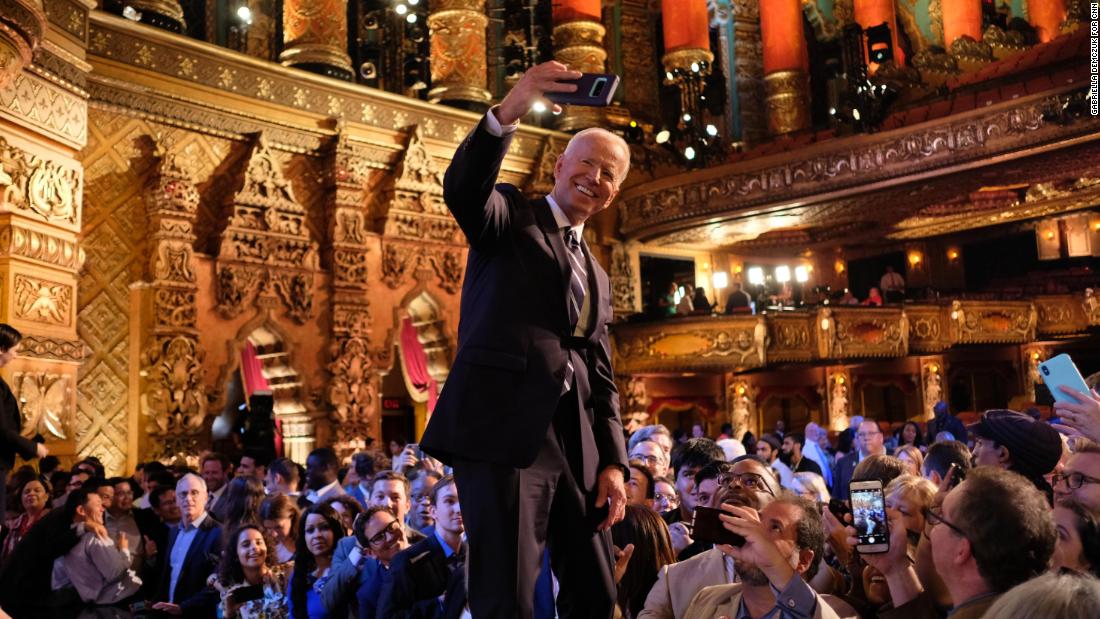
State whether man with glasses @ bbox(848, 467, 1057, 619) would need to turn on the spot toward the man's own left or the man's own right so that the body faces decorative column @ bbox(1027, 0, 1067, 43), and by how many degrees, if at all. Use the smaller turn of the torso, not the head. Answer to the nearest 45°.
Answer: approximately 45° to the man's own right

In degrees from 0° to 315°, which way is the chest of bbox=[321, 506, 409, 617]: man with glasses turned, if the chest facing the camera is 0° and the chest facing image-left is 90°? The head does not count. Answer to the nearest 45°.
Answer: approximately 315°

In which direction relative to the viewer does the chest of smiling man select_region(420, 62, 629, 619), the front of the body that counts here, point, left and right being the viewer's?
facing the viewer and to the right of the viewer

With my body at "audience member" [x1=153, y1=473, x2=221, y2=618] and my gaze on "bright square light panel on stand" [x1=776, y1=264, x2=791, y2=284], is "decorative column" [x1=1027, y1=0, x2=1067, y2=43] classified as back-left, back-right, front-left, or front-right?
front-right

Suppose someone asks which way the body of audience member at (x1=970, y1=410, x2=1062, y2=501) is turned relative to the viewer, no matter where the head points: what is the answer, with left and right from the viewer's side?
facing to the left of the viewer

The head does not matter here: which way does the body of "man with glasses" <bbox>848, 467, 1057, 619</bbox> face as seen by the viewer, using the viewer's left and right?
facing away from the viewer and to the left of the viewer

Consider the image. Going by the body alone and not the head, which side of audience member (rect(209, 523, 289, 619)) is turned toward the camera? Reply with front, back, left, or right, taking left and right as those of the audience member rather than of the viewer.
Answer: front

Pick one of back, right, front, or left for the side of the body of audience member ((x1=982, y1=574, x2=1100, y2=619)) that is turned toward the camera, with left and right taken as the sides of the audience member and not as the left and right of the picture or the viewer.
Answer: back

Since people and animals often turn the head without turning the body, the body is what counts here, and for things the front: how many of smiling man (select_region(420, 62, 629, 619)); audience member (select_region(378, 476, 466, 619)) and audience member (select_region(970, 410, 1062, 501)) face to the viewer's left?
1

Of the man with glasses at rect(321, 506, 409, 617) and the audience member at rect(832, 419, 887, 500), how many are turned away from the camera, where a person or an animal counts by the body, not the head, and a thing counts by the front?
0

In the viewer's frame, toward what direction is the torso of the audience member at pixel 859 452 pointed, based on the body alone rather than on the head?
toward the camera

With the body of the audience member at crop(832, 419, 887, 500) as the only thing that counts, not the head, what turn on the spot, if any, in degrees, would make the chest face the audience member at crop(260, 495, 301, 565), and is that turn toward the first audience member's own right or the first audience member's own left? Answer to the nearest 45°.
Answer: approximately 45° to the first audience member's own right

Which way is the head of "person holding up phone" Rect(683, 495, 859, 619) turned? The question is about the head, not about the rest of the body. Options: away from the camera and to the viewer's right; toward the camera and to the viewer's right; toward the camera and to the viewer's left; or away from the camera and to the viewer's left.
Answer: toward the camera and to the viewer's left
